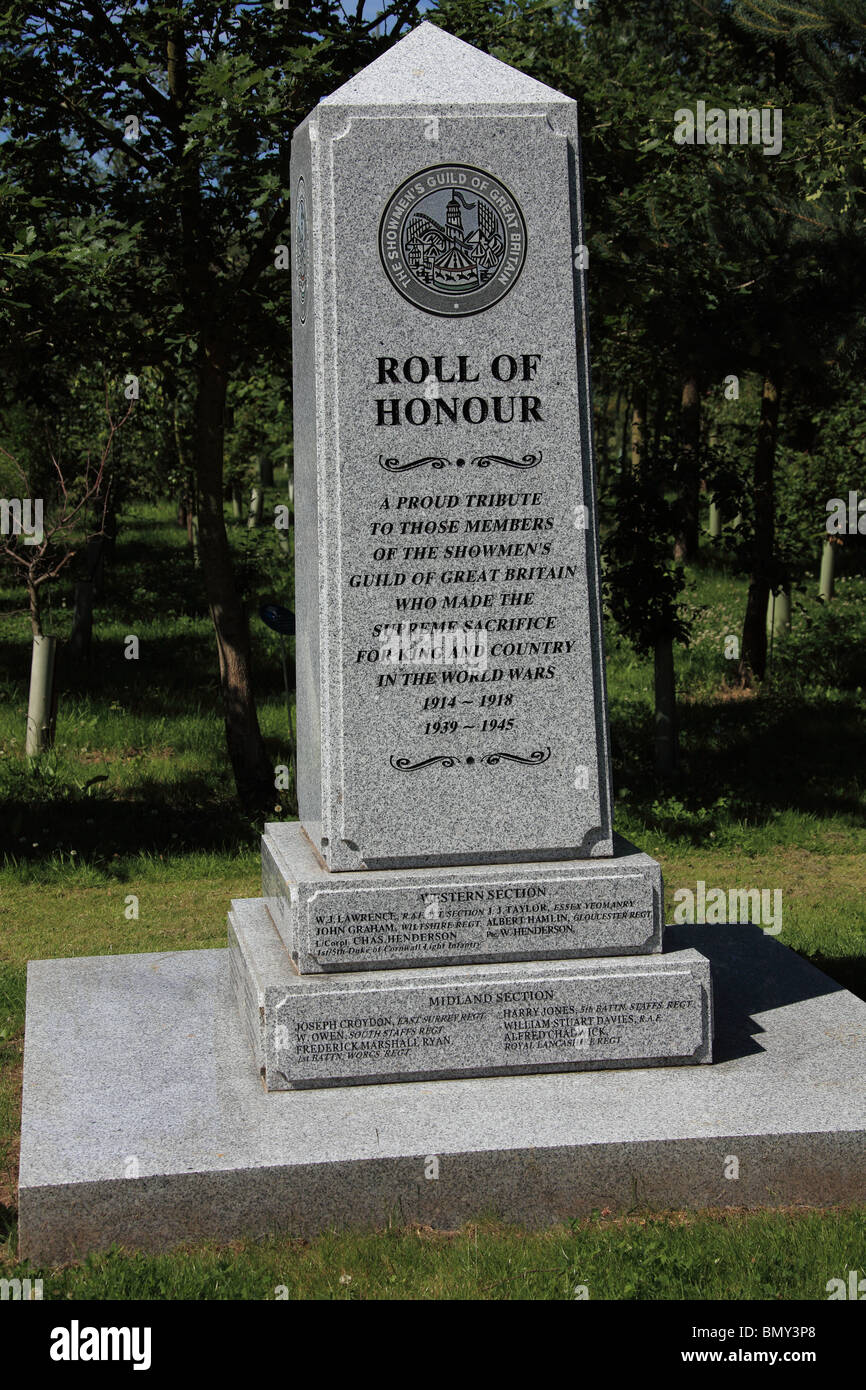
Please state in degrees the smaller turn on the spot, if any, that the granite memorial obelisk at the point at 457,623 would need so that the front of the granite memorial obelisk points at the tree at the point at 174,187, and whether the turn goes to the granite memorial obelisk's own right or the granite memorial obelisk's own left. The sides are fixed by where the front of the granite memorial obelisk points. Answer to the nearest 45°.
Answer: approximately 180°

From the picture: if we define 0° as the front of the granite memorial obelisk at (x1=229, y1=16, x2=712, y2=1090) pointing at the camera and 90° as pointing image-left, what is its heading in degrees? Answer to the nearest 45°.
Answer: approximately 0°
